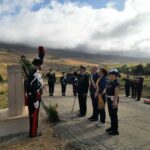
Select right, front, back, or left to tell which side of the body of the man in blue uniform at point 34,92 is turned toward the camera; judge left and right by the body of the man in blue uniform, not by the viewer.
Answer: right

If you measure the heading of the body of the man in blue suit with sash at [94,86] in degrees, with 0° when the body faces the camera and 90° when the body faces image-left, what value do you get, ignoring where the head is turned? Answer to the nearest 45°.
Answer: approximately 90°

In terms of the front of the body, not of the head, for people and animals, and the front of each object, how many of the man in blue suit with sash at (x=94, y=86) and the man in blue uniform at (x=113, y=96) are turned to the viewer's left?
2

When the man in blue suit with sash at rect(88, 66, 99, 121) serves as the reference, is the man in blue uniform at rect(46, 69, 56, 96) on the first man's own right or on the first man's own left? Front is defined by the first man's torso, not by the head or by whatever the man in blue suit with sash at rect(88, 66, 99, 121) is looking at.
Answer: on the first man's own right

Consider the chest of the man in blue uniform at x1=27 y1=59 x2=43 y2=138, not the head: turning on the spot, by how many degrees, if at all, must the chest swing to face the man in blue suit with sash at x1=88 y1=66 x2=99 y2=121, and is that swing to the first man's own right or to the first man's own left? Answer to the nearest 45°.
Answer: approximately 45° to the first man's own left

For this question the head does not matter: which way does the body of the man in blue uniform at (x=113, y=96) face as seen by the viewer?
to the viewer's left
